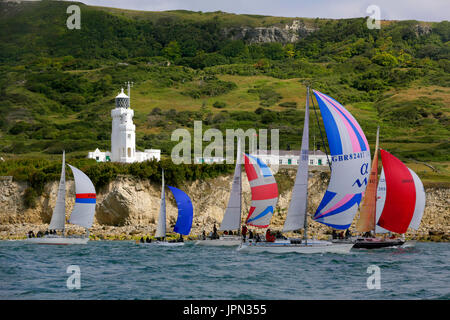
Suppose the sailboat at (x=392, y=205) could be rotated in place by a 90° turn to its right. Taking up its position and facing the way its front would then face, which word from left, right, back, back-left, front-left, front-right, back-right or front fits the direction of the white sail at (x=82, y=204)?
right

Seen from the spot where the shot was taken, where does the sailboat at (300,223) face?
facing to the right of the viewer

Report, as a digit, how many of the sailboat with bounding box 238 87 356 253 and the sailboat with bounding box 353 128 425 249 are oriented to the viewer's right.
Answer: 2

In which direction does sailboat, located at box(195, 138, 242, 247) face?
to the viewer's right

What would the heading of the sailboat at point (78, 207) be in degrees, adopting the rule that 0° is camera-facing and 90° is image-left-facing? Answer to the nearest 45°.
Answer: approximately 270°

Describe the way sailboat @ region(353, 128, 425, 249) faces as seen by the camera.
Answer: facing to the right of the viewer

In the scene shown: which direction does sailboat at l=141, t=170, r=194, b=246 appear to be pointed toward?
to the viewer's right

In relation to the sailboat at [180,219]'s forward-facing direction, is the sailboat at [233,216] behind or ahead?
ahead

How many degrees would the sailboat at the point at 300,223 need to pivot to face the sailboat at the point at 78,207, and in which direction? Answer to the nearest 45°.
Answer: approximately 135° to its left

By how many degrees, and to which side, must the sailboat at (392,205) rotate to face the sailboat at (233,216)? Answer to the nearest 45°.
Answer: approximately 180°
